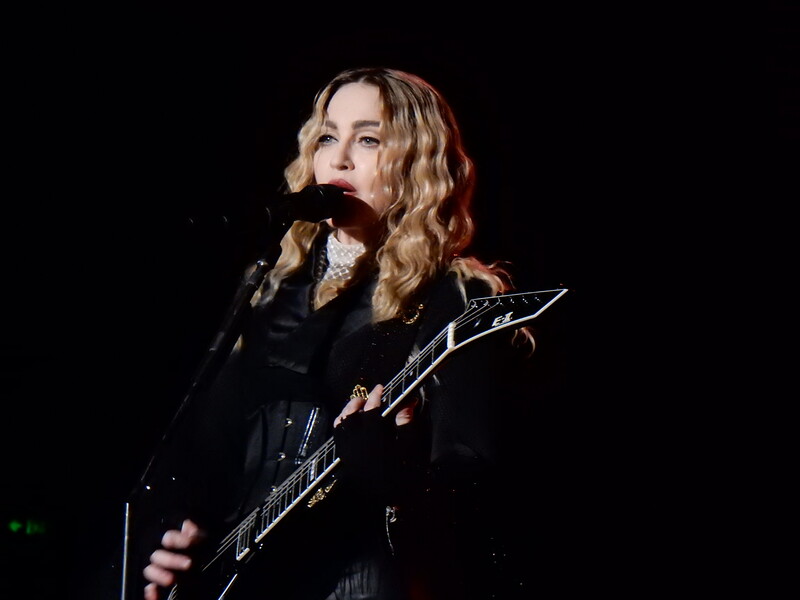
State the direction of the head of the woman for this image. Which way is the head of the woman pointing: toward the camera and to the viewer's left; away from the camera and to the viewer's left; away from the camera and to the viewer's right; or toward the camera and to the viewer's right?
toward the camera and to the viewer's left

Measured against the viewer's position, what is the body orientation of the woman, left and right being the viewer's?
facing the viewer and to the left of the viewer

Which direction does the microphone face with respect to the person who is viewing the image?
facing to the right of the viewer
